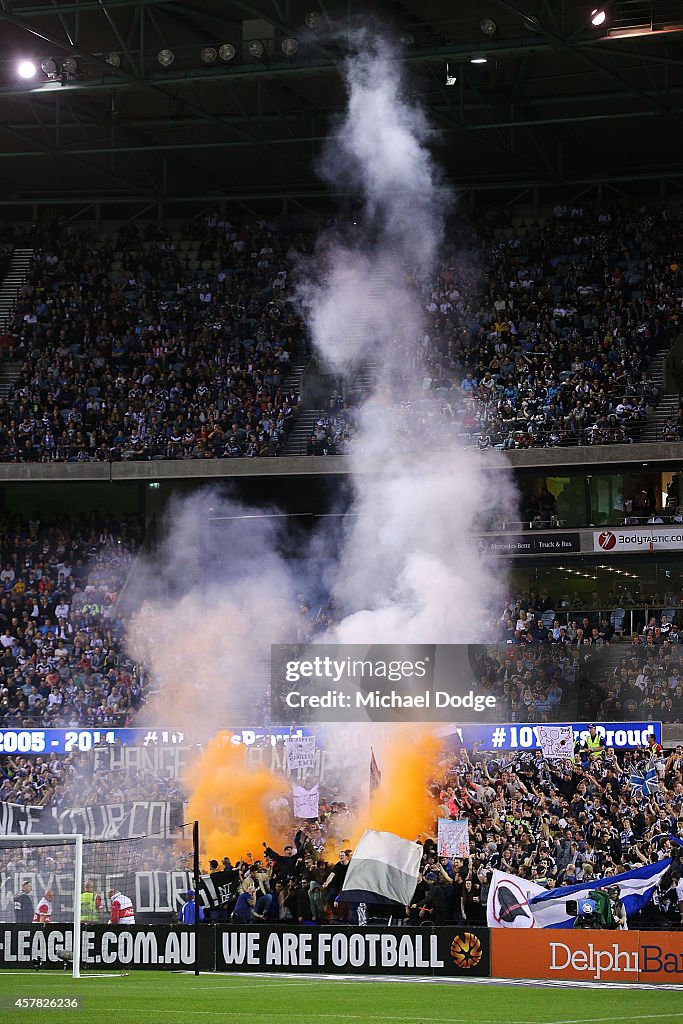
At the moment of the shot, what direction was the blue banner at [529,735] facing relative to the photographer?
facing the viewer

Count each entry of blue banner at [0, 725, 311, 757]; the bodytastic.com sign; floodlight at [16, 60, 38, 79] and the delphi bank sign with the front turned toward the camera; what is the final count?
4

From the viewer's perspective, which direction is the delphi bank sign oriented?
toward the camera

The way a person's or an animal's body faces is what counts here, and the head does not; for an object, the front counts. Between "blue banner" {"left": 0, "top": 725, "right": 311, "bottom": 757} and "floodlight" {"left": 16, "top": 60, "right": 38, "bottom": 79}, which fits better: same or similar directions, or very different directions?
same or similar directions

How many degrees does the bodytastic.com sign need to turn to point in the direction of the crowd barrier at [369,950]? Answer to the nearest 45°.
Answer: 0° — it already faces it

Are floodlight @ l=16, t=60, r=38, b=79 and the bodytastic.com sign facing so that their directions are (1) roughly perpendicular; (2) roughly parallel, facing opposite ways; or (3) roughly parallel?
roughly parallel

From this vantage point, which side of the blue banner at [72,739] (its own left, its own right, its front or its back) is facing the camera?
front

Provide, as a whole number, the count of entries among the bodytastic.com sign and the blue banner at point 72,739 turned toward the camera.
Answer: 2

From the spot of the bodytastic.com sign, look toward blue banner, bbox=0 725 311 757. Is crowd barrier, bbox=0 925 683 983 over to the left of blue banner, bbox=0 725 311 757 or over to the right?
left

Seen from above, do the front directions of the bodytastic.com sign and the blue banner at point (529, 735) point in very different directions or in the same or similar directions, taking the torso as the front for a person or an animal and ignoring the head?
same or similar directions

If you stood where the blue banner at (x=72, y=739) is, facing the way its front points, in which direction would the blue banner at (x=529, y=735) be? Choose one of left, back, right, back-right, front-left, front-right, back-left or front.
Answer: front-left
